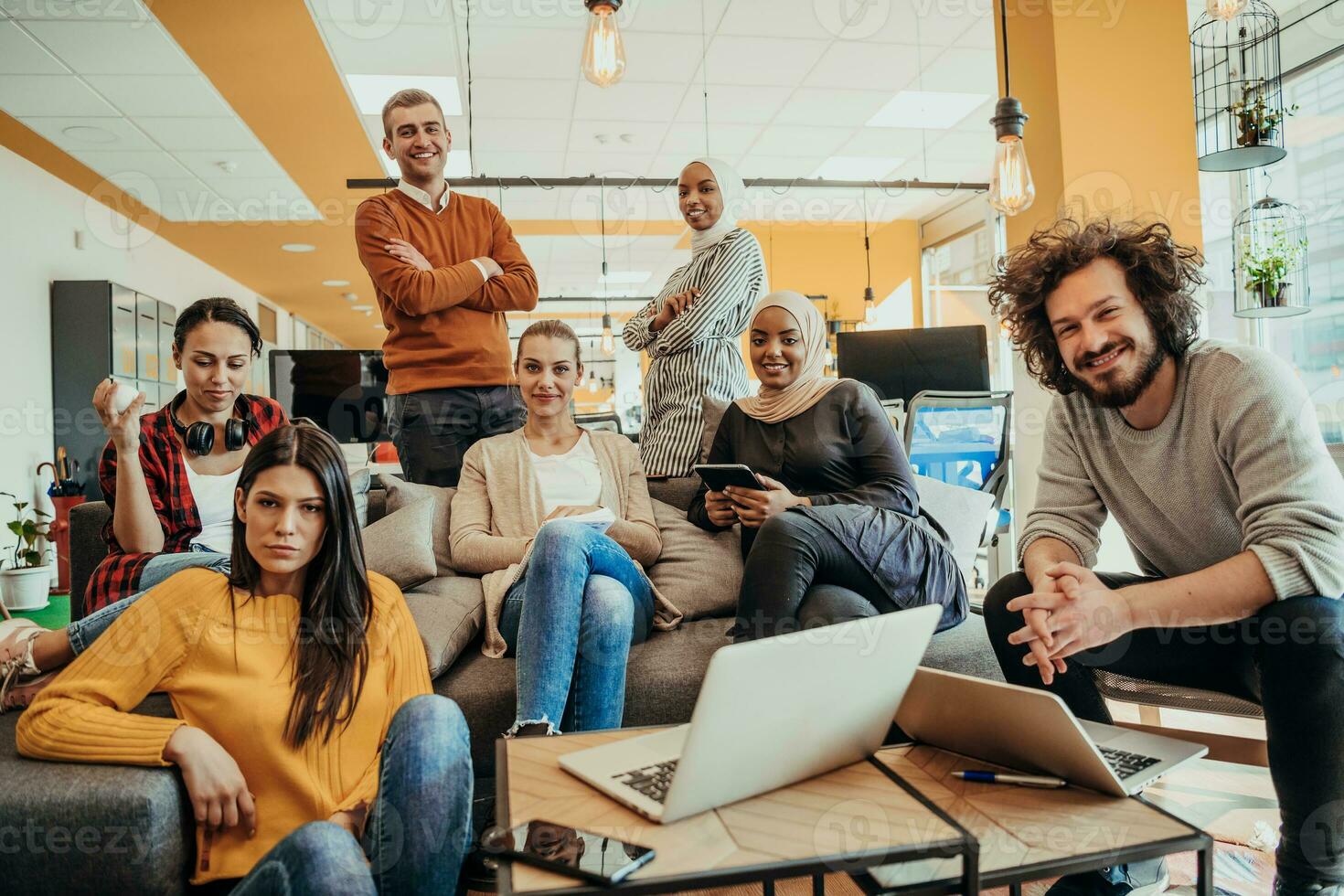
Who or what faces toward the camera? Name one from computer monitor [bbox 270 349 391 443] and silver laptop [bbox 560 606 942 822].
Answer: the computer monitor

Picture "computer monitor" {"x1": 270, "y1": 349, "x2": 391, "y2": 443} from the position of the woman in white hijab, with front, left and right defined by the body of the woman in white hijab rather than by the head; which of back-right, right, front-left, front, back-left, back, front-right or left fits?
right

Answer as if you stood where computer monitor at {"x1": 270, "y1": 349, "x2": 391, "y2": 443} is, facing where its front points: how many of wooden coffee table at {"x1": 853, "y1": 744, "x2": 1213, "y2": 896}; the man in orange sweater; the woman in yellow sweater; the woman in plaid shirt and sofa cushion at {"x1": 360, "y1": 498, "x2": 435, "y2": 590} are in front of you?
5

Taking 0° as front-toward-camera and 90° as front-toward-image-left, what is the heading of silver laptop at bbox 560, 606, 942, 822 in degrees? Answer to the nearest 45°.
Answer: approximately 135°

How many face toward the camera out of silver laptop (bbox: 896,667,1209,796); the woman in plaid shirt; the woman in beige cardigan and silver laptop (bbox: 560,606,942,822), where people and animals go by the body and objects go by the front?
2

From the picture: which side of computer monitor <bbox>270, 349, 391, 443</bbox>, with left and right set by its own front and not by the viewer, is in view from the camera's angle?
front

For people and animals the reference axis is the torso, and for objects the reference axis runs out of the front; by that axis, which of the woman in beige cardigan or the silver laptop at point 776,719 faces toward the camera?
the woman in beige cardigan

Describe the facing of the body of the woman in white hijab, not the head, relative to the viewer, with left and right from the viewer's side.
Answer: facing the viewer and to the left of the viewer

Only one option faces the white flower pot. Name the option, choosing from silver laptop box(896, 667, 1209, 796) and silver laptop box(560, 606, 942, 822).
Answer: silver laptop box(560, 606, 942, 822)

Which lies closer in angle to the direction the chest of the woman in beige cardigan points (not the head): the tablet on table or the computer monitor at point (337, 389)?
the tablet on table

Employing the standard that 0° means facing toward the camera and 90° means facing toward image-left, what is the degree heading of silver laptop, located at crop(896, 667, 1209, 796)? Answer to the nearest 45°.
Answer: approximately 225°

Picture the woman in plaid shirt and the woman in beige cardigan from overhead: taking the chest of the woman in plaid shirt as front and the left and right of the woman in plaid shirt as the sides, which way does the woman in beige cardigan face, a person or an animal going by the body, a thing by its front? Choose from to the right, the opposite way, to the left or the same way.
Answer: the same way

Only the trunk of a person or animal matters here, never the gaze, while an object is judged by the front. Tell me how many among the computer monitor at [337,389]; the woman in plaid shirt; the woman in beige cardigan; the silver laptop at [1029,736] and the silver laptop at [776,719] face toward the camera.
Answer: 3

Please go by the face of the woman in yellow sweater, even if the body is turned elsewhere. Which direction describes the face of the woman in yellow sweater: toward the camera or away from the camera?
toward the camera

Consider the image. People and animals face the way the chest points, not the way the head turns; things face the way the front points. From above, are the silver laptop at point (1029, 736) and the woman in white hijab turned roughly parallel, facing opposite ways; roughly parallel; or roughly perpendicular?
roughly parallel, facing opposite ways

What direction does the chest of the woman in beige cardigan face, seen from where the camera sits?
toward the camera

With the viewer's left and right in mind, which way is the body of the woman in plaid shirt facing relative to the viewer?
facing the viewer
